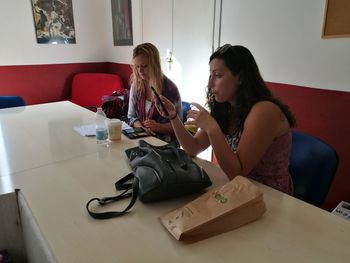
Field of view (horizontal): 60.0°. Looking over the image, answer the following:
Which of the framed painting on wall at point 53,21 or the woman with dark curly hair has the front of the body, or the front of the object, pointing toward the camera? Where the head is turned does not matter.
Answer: the framed painting on wall

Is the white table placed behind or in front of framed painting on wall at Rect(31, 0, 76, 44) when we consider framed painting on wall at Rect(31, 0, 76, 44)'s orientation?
in front

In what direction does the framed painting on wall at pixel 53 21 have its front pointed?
toward the camera

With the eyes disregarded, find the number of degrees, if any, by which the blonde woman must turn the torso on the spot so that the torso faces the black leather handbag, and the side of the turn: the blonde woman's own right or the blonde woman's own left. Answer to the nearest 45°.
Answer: approximately 45° to the blonde woman's own left

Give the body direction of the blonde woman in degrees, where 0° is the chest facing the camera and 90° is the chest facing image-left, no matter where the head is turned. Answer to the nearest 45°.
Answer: approximately 45°

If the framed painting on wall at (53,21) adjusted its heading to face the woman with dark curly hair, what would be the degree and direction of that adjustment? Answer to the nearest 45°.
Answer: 0° — it already faces them

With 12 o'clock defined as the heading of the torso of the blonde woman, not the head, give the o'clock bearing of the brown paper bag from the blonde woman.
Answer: The brown paper bag is roughly at 10 o'clock from the blonde woman.

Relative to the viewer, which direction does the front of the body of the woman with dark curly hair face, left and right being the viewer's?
facing to the left of the viewer

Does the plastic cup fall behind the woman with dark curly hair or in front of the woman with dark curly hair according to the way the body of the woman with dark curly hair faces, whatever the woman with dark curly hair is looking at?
in front

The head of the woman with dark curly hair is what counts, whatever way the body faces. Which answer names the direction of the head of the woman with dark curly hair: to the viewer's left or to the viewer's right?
to the viewer's left

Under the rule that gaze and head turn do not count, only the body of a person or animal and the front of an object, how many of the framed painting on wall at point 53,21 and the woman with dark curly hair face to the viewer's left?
1

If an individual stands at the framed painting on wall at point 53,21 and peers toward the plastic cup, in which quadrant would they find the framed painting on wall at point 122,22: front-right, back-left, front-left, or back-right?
front-left

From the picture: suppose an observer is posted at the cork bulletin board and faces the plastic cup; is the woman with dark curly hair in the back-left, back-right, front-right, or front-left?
front-left

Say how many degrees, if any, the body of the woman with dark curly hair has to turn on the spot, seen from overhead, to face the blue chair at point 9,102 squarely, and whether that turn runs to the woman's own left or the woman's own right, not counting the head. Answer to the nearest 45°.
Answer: approximately 45° to the woman's own right
